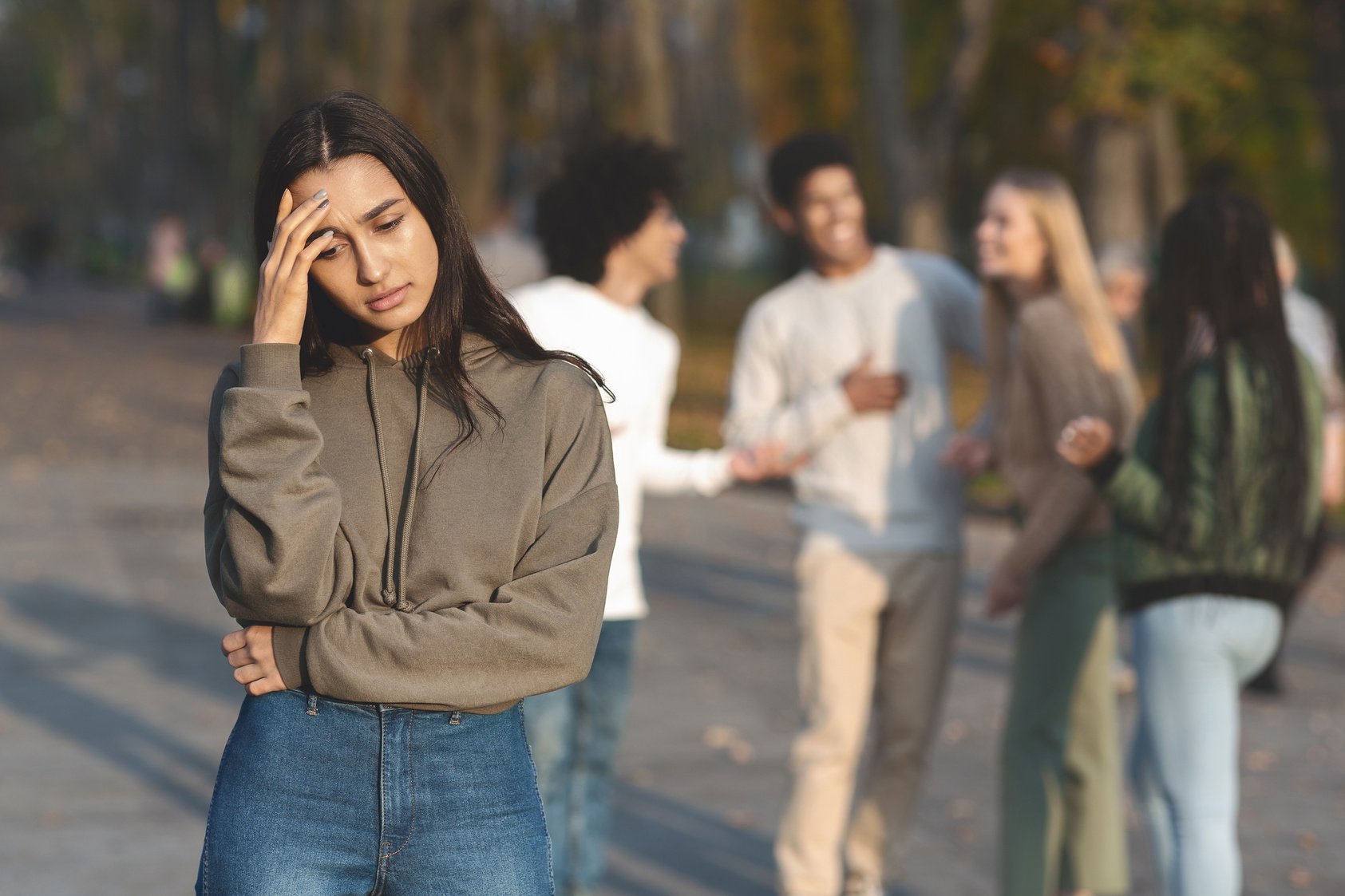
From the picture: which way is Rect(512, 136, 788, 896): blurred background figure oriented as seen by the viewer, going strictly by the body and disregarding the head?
to the viewer's right

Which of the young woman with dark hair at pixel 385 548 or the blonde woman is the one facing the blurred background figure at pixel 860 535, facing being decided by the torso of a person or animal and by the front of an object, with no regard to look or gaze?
the blonde woman

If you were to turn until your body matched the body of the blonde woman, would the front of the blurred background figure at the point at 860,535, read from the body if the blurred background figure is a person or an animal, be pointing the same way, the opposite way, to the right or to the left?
to the left

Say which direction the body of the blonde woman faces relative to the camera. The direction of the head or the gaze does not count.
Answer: to the viewer's left

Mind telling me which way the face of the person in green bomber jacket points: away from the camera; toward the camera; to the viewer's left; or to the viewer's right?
away from the camera

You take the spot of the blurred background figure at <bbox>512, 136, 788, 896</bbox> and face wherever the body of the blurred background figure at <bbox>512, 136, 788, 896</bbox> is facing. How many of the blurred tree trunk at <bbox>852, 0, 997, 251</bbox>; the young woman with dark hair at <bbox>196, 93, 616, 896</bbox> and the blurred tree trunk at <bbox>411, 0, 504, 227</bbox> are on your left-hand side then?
2
